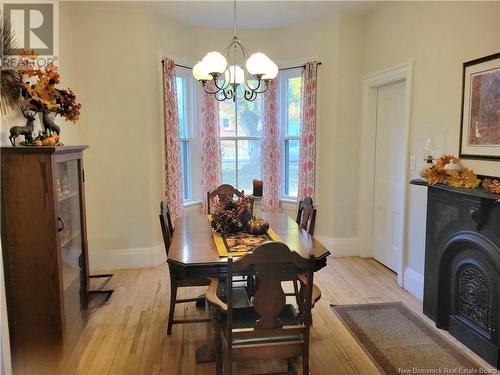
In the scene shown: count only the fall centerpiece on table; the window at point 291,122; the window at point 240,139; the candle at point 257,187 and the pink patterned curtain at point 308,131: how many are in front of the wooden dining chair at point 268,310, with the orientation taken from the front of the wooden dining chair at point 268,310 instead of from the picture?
5

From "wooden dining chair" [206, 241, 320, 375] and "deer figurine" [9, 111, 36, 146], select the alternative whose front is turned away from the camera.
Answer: the wooden dining chair

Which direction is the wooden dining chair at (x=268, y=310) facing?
away from the camera

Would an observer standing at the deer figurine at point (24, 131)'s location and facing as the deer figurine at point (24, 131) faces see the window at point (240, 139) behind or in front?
in front

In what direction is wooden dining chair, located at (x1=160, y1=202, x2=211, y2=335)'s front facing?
to the viewer's right

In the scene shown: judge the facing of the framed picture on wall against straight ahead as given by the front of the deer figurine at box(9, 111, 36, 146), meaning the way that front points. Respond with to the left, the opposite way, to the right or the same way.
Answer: the opposite way

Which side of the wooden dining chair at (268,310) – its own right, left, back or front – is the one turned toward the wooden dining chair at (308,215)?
front

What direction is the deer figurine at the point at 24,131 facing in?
to the viewer's right

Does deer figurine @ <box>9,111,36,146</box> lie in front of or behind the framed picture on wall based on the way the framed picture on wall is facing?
in front

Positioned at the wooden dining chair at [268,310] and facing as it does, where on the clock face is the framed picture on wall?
The framed picture on wall is roughly at 2 o'clock from the wooden dining chair.

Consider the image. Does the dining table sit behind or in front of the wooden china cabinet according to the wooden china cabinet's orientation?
in front

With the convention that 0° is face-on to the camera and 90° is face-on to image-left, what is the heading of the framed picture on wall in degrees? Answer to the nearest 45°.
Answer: approximately 45°

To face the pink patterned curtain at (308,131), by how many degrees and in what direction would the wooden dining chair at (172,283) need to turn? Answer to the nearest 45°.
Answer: approximately 45° to its left

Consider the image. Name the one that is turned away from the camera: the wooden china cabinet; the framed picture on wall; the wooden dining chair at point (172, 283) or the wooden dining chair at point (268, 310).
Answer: the wooden dining chair at point (268, 310)

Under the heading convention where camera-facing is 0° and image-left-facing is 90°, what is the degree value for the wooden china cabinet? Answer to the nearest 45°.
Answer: approximately 315°

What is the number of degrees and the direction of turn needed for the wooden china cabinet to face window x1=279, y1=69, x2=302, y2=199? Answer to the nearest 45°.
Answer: approximately 90° to its left

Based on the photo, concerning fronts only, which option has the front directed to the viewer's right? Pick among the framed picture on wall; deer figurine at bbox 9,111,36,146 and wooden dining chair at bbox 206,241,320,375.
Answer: the deer figurine

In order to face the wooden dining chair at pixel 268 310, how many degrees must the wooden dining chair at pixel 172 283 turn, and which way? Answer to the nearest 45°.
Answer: approximately 45° to its right

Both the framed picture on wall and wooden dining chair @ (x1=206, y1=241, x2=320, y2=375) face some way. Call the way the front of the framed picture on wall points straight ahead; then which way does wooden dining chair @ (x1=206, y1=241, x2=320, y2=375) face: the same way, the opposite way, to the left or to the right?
to the right
